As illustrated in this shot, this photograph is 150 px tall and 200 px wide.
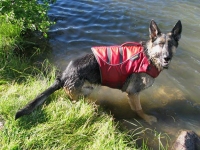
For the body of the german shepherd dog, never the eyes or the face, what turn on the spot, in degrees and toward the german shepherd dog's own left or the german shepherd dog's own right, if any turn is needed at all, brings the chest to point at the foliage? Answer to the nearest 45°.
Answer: approximately 135° to the german shepherd dog's own left

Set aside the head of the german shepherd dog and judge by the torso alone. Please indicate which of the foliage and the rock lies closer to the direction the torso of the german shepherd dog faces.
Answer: the rock

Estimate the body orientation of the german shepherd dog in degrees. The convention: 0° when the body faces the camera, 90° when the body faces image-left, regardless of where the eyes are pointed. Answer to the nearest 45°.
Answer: approximately 270°

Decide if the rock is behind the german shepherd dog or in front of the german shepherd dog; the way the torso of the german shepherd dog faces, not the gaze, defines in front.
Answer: in front
